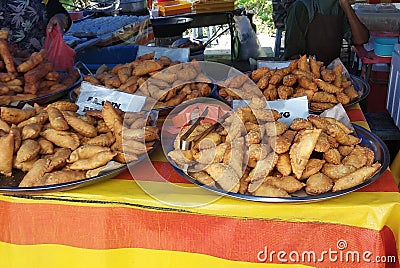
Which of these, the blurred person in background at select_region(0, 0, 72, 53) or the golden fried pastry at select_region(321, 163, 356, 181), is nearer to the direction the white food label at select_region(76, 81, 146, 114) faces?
the golden fried pastry

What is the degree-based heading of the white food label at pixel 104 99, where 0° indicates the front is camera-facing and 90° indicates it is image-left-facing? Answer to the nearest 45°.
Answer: approximately 0°

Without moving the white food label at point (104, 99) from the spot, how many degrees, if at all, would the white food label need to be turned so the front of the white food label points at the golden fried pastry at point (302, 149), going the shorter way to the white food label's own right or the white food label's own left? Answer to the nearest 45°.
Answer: approximately 45° to the white food label's own left

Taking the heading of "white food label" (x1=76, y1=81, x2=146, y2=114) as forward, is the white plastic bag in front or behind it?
behind

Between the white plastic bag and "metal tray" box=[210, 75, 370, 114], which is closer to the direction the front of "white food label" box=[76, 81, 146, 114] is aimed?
the metal tray

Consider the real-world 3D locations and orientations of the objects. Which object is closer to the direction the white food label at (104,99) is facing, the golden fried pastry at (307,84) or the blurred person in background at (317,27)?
the golden fried pastry

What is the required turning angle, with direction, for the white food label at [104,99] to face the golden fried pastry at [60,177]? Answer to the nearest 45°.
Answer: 0° — it already faces it

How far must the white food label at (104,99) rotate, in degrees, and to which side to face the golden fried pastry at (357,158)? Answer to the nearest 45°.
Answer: approximately 45° to its left

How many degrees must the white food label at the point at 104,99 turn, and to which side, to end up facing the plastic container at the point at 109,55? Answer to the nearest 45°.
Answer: approximately 180°
